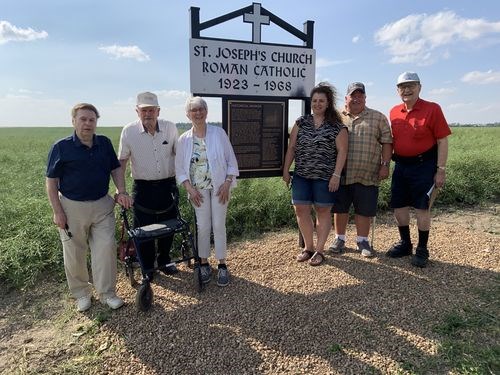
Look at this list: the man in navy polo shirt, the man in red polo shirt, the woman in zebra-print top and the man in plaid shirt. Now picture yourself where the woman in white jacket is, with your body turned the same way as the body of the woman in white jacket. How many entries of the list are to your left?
3

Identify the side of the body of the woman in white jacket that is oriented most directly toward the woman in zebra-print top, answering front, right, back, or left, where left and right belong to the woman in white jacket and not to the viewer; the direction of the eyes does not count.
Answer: left

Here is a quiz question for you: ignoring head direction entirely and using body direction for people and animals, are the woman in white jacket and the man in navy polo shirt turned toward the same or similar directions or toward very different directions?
same or similar directions

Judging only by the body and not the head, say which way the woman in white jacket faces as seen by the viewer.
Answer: toward the camera

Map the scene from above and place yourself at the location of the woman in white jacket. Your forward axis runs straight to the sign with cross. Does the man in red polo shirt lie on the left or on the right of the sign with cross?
right

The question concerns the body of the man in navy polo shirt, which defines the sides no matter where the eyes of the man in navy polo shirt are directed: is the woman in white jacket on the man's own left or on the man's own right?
on the man's own left

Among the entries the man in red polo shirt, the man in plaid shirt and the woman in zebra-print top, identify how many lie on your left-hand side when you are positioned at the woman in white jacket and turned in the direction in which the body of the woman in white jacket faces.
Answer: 3

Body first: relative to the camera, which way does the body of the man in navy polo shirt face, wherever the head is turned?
toward the camera

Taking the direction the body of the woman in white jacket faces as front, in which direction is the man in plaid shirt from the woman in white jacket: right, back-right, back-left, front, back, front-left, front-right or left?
left

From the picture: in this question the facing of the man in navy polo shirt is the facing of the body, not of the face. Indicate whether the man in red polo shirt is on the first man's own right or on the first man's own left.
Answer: on the first man's own left

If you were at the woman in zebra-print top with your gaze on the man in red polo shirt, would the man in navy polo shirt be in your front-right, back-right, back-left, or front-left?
back-right

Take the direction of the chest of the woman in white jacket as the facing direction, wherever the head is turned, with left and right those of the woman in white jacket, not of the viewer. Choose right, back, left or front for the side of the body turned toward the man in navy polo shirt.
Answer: right

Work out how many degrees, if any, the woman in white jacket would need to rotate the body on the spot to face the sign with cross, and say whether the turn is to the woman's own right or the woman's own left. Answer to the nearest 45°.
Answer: approximately 135° to the woman's own left

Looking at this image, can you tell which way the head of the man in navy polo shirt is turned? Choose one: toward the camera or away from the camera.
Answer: toward the camera

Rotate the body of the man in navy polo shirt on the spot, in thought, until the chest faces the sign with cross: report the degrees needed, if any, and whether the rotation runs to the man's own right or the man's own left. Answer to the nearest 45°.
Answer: approximately 90° to the man's own left
